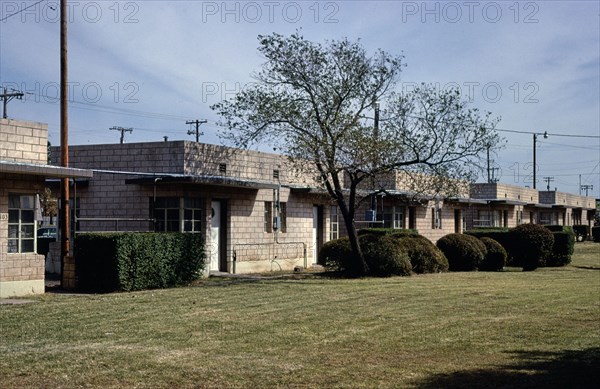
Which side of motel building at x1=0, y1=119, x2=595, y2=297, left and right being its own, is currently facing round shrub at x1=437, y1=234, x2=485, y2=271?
left

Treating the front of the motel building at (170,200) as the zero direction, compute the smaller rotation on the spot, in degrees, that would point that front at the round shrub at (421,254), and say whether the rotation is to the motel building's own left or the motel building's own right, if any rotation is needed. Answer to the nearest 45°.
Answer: approximately 90° to the motel building's own left

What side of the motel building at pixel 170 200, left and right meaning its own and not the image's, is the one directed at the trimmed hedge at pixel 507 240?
left

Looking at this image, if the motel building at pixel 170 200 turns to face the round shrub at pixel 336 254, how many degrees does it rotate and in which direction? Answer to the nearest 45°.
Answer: approximately 90° to its left

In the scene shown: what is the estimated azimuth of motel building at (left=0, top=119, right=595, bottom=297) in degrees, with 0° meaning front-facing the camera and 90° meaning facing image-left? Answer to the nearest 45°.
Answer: approximately 315°

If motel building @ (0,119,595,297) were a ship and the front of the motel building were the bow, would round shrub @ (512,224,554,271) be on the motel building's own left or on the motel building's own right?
on the motel building's own left
